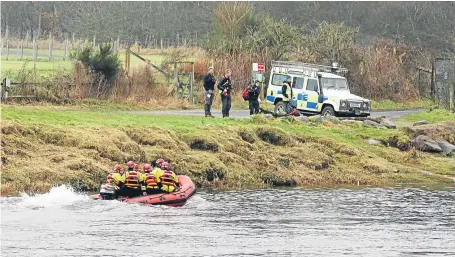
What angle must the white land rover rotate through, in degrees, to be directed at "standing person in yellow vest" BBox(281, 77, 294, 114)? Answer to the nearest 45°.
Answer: approximately 90° to its right

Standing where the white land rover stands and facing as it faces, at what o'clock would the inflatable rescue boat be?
The inflatable rescue boat is roughly at 2 o'clock from the white land rover.

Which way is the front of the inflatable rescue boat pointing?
to the viewer's right

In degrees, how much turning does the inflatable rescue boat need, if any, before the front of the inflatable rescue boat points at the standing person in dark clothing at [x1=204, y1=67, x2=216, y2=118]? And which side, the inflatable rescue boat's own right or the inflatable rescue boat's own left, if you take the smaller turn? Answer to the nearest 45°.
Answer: approximately 90° to the inflatable rescue boat's own left

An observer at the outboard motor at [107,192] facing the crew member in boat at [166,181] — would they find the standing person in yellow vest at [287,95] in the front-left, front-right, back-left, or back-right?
front-left

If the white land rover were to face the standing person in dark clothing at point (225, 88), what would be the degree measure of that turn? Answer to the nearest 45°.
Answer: approximately 90° to its right

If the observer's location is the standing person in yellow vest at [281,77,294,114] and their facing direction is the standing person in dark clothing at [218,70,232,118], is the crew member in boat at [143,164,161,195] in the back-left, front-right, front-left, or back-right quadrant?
front-left

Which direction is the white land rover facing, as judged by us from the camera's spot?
facing the viewer and to the right of the viewer

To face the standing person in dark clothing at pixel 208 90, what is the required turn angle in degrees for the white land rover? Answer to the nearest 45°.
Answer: approximately 90° to its right
